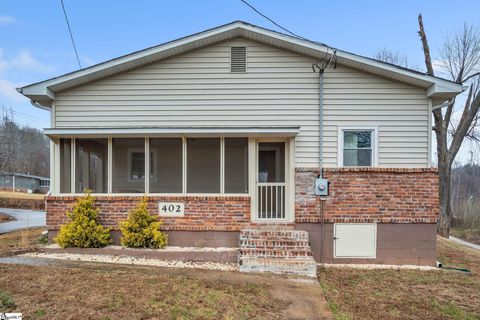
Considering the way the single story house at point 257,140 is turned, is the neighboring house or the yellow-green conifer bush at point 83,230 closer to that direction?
the yellow-green conifer bush

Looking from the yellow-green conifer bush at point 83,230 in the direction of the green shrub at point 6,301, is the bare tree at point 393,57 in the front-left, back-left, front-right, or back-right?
back-left

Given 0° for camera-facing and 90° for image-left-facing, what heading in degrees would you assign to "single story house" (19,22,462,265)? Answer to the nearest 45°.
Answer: approximately 0°

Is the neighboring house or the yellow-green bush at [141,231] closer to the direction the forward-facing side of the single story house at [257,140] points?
the yellow-green bush

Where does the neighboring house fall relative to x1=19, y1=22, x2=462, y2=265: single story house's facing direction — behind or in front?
behind

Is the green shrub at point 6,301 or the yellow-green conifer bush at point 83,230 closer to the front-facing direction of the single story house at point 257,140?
the green shrub

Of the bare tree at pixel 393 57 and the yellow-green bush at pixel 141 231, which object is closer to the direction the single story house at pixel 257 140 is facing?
the yellow-green bush

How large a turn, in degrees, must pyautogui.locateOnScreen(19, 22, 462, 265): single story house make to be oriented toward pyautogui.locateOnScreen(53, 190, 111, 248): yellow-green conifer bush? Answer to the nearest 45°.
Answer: approximately 90° to its right

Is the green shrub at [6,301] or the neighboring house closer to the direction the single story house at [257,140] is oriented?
the green shrub

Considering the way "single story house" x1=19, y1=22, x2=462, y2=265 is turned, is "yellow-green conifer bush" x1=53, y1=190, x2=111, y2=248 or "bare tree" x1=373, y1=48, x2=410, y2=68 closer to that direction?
the yellow-green conifer bush

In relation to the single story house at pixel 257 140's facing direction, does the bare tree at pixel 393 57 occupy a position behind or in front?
behind
